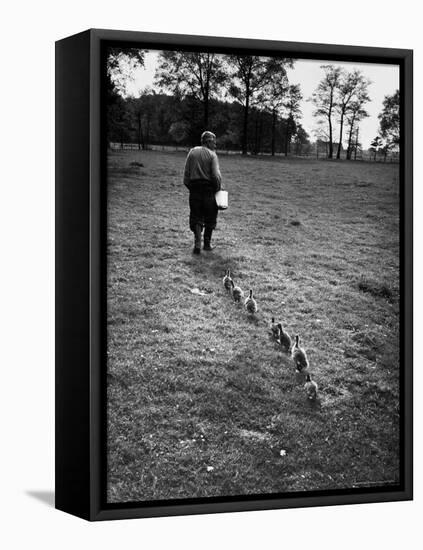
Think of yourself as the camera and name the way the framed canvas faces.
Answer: facing the viewer and to the right of the viewer
